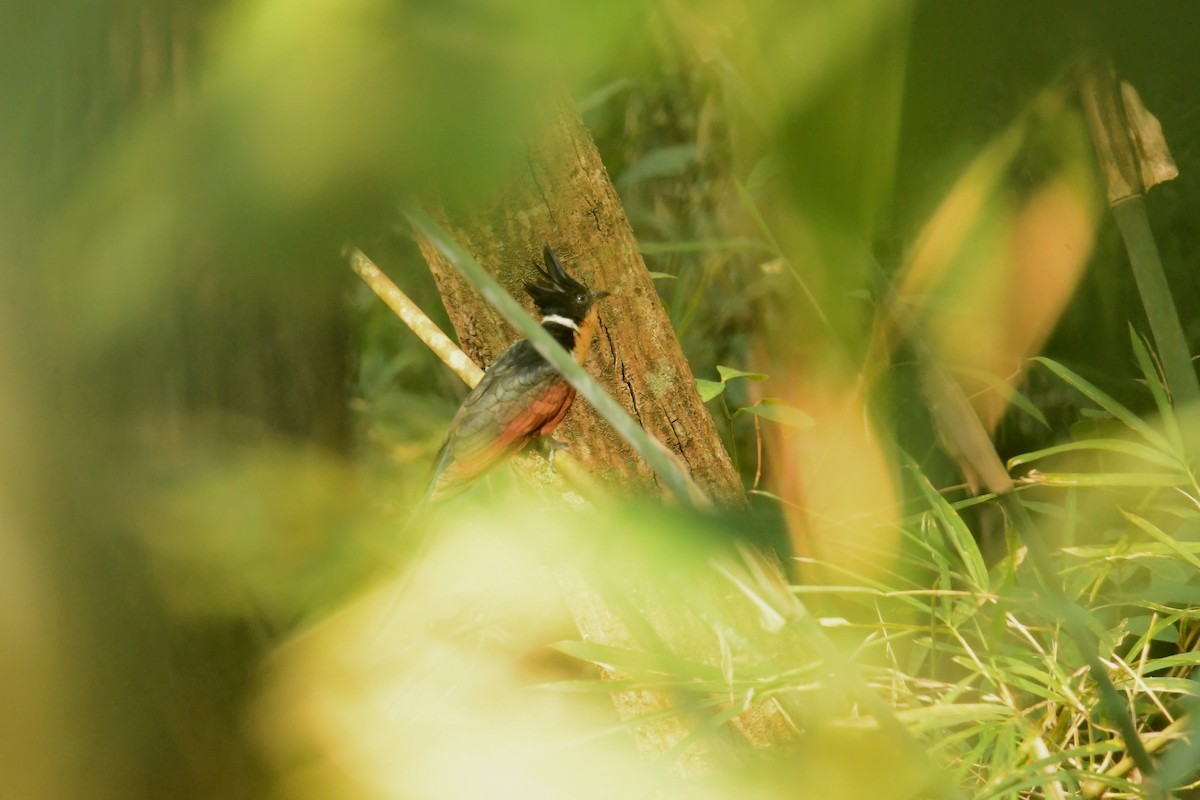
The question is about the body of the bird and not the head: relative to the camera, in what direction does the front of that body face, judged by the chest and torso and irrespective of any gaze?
to the viewer's right
